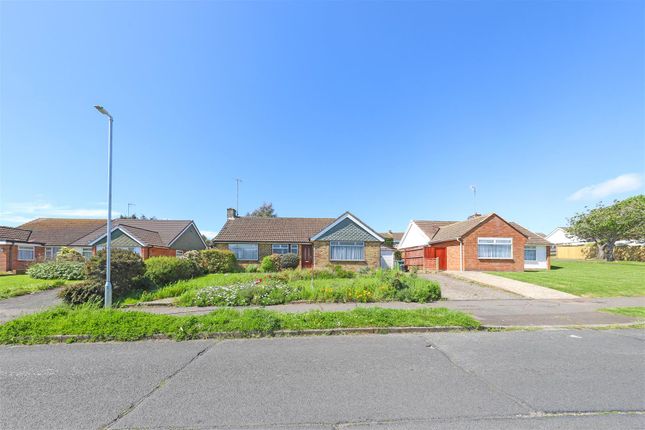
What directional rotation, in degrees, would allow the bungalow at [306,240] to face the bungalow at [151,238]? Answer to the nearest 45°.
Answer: approximately 90° to its right

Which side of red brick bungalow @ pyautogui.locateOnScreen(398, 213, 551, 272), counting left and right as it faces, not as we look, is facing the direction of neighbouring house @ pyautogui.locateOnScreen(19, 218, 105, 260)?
right

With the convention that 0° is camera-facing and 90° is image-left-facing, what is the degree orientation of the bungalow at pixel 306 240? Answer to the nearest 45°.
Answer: approximately 0°

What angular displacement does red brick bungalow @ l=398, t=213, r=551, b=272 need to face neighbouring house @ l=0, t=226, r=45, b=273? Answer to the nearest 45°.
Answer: approximately 90° to its right

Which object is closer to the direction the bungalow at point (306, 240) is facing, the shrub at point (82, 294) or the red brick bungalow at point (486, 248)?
the shrub

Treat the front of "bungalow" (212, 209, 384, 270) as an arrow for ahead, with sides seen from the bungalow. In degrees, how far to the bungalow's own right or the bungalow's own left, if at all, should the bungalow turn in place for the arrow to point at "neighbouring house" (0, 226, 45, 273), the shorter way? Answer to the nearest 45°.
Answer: approximately 90° to the bungalow's own right

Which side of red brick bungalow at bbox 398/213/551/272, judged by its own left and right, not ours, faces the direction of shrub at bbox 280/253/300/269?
right

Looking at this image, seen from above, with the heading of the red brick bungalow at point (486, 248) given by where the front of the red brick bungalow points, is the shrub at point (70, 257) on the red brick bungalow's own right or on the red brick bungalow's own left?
on the red brick bungalow's own right

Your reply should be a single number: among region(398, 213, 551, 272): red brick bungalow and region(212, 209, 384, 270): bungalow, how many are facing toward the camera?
2
